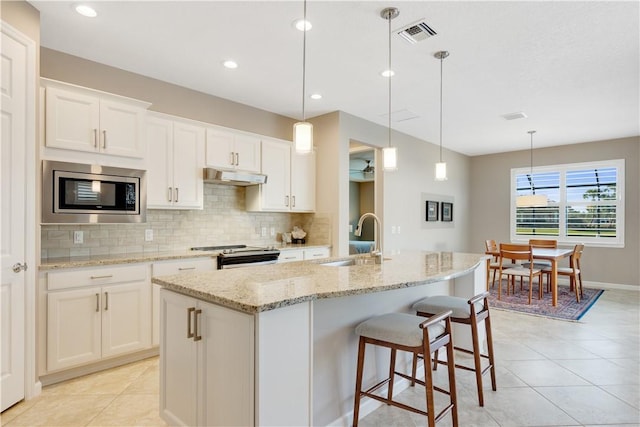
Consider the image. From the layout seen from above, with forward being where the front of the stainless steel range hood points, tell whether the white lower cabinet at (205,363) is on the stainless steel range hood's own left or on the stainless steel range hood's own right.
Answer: on the stainless steel range hood's own right

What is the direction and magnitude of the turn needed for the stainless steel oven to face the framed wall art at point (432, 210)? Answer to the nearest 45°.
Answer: approximately 90° to its left

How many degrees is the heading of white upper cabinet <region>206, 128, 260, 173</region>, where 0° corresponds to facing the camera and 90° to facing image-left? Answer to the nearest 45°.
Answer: approximately 315°

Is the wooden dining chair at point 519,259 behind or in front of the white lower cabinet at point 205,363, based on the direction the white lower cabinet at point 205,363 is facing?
behind

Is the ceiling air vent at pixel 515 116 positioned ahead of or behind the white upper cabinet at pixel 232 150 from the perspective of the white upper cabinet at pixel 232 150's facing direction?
ahead

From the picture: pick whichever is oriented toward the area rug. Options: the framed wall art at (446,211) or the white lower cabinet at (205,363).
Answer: the framed wall art

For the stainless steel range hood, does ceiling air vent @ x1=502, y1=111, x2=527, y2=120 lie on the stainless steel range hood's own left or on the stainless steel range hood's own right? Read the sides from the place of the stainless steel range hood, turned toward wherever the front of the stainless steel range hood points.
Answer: on the stainless steel range hood's own left

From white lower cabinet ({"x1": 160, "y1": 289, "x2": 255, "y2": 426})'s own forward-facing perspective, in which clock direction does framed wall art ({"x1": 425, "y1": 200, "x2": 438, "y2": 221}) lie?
The framed wall art is roughly at 6 o'clock from the white lower cabinet.

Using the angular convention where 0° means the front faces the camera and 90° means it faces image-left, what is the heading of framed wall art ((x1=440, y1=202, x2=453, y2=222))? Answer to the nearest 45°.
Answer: approximately 315°

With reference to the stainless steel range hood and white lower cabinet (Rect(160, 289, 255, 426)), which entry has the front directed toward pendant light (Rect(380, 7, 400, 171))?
the stainless steel range hood
